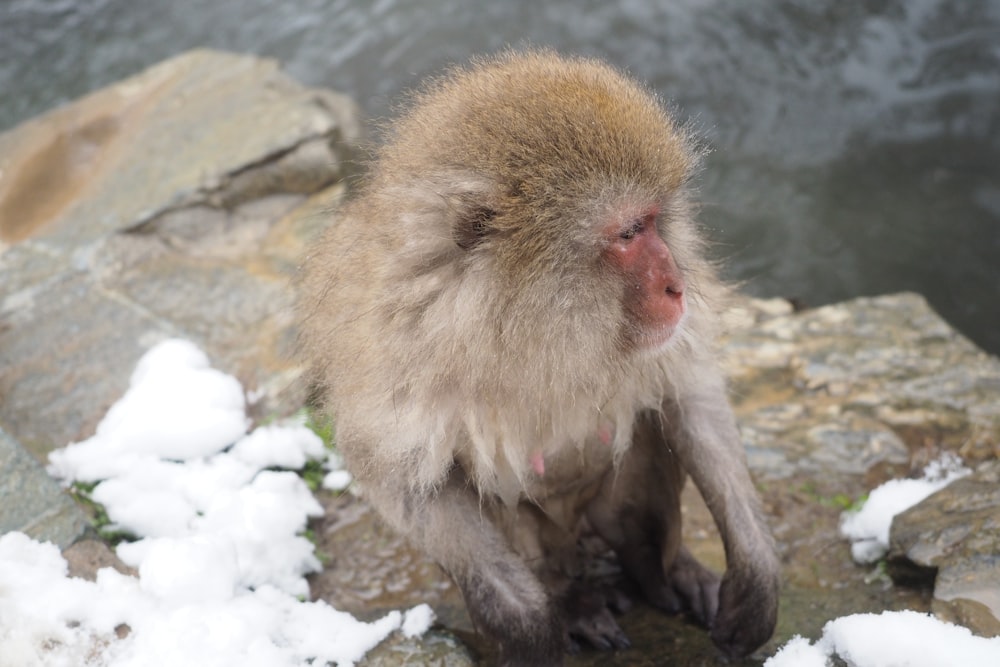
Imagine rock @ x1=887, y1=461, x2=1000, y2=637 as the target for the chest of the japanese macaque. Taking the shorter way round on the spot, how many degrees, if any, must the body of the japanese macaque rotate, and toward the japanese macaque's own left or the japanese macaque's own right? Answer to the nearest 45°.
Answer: approximately 45° to the japanese macaque's own left

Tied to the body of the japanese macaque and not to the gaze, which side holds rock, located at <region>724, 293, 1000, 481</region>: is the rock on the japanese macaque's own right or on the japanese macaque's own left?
on the japanese macaque's own left

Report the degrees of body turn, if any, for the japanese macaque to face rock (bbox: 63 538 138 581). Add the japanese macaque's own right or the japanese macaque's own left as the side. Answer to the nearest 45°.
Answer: approximately 135° to the japanese macaque's own right

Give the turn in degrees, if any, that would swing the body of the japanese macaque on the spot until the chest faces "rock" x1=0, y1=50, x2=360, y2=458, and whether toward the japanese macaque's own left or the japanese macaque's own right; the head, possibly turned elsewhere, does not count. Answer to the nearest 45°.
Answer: approximately 180°

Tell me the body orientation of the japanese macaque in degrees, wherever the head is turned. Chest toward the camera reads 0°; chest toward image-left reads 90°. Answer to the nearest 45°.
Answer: approximately 315°
